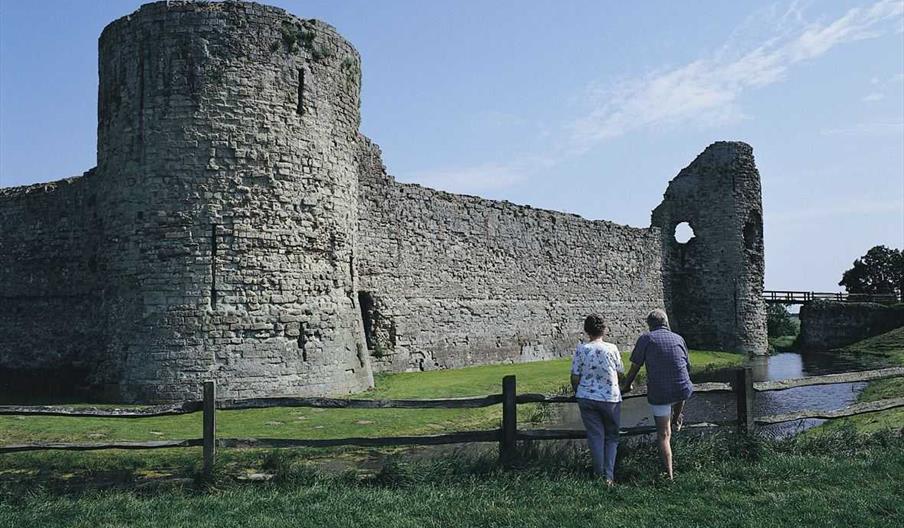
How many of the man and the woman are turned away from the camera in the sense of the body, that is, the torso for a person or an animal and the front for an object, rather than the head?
2

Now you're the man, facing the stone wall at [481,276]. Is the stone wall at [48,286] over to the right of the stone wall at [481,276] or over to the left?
left

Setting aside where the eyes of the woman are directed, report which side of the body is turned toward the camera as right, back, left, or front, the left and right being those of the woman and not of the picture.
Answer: back

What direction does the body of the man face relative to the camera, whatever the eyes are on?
away from the camera

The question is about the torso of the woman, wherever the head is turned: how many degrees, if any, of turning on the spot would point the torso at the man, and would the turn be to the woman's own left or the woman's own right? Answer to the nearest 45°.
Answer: approximately 90° to the woman's own right

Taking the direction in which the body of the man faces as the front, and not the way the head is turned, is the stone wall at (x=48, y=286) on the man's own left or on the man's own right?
on the man's own left

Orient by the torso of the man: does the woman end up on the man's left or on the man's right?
on the man's left
